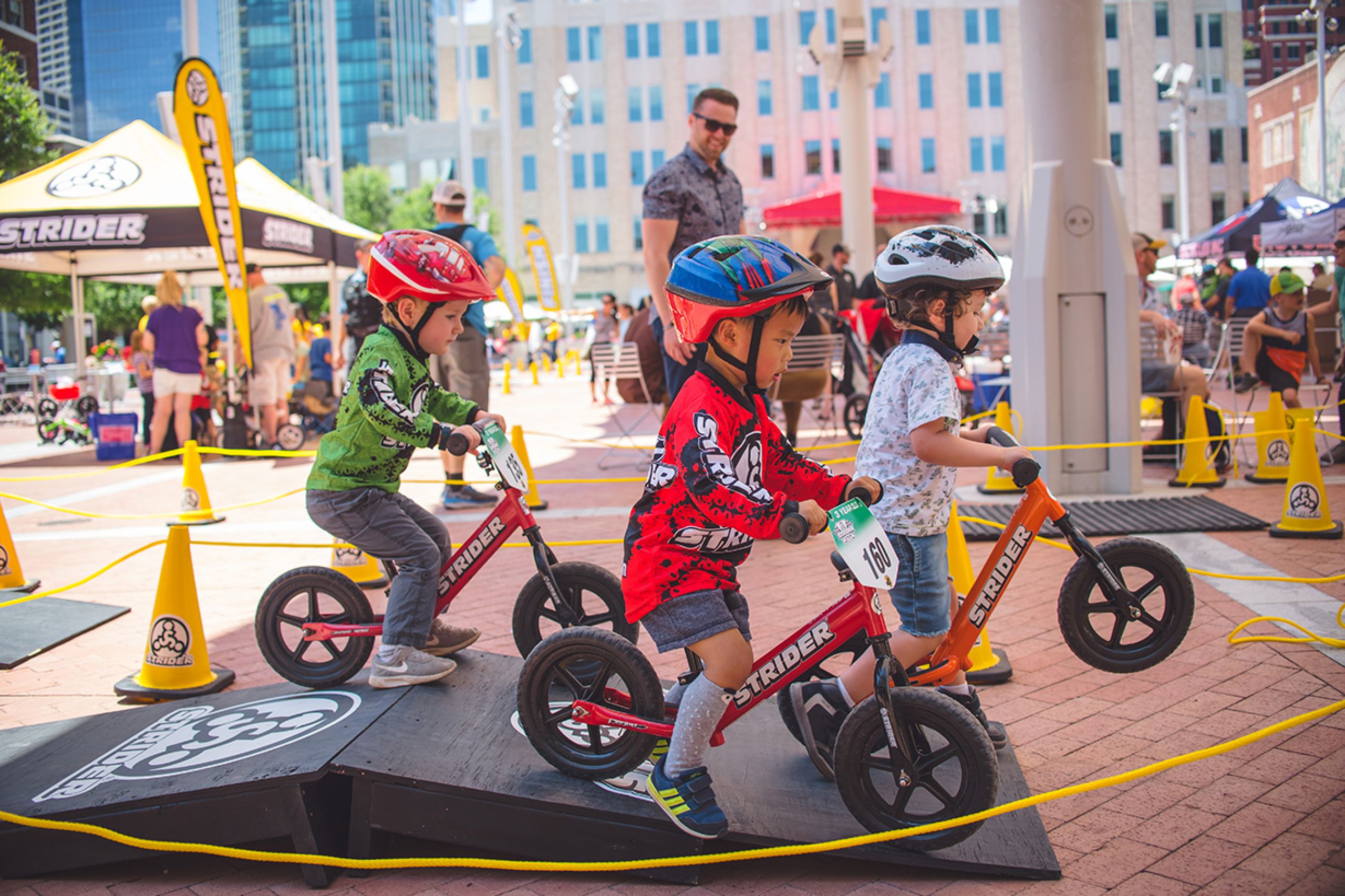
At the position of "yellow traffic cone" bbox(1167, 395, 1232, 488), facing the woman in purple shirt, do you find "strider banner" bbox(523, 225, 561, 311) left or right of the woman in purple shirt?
right

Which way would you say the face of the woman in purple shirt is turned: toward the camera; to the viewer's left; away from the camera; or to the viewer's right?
away from the camera

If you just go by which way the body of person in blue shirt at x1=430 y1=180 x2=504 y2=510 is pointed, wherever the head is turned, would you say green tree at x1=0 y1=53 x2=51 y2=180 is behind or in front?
in front

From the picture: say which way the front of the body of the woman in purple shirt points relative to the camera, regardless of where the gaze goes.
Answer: away from the camera

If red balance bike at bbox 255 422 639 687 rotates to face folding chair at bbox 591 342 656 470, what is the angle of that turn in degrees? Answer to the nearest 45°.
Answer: approximately 90° to its left

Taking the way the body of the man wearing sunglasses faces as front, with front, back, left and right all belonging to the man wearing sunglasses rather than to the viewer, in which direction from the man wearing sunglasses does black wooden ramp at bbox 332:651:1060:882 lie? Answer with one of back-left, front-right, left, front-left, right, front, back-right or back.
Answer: front-right

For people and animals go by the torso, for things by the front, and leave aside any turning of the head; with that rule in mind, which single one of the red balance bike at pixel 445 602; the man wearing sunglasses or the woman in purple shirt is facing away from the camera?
the woman in purple shirt

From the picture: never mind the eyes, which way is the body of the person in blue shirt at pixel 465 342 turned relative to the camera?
away from the camera

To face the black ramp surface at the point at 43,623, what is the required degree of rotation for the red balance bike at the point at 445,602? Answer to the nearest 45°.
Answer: approximately 135° to its left

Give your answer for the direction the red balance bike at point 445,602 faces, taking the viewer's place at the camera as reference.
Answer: facing to the right of the viewer
